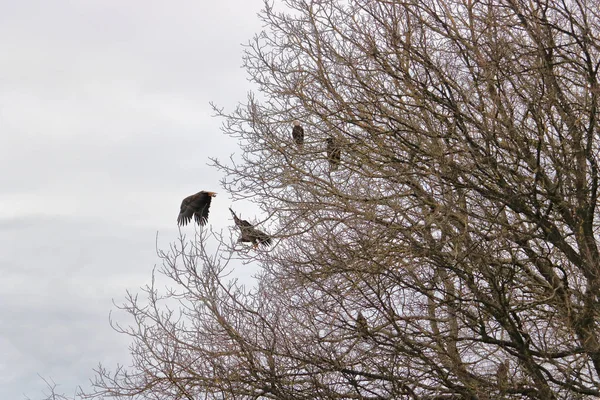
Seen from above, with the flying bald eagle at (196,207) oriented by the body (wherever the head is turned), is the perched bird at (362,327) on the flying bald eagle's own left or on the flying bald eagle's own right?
on the flying bald eagle's own right

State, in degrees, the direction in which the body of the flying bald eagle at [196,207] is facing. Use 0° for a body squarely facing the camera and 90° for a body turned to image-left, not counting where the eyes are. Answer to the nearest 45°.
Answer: approximately 270°
